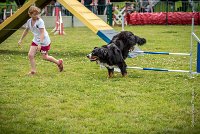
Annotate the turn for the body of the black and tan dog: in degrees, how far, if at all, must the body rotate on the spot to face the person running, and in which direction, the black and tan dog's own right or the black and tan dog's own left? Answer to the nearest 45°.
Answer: approximately 45° to the black and tan dog's own right

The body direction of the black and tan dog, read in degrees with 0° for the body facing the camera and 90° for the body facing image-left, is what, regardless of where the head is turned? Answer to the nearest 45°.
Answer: approximately 45°
